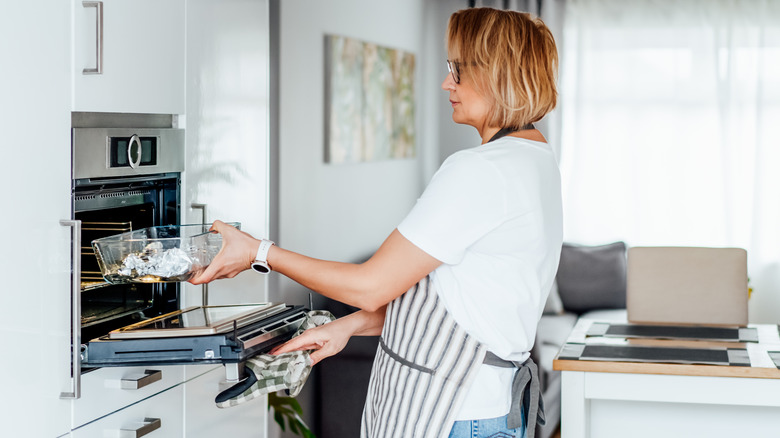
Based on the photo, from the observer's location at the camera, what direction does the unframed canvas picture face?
facing the viewer and to the right of the viewer

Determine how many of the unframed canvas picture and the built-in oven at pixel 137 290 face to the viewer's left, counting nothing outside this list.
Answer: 0

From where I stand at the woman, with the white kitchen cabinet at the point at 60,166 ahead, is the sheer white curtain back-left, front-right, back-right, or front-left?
back-right

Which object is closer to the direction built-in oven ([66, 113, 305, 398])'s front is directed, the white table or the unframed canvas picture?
the white table

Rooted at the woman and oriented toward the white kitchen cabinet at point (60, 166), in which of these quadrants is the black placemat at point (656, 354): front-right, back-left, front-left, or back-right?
back-right

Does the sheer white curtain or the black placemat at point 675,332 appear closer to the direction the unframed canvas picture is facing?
the black placemat

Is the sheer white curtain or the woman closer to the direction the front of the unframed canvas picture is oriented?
the woman

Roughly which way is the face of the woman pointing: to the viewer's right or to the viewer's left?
to the viewer's left

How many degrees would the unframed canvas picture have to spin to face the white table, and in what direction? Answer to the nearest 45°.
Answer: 0° — it already faces it

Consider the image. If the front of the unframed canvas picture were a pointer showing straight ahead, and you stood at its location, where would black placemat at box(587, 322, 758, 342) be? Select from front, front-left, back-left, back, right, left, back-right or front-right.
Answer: front

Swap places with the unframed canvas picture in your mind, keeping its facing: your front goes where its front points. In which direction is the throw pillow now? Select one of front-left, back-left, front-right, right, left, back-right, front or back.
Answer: left

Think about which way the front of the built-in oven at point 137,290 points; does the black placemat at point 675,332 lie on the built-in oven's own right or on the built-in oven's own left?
on the built-in oven's own left

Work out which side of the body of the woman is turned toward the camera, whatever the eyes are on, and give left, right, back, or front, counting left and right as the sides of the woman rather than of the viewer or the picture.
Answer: left
